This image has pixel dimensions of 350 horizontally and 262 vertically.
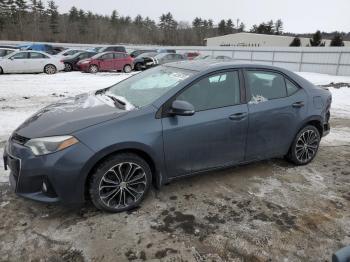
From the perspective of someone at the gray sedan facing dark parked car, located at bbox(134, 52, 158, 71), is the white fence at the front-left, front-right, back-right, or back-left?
front-right

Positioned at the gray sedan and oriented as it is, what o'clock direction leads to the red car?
The red car is roughly at 4 o'clock from the gray sedan.

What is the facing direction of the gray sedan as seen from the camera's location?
facing the viewer and to the left of the viewer

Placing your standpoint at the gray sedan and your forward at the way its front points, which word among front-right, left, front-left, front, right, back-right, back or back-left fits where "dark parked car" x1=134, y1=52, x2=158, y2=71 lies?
back-right

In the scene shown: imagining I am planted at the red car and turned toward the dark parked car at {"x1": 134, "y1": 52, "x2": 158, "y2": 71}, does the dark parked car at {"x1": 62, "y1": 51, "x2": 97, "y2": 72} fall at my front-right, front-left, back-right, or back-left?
back-left

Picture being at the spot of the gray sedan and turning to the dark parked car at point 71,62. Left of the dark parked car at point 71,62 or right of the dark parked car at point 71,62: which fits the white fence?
right

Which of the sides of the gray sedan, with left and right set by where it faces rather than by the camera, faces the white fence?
right

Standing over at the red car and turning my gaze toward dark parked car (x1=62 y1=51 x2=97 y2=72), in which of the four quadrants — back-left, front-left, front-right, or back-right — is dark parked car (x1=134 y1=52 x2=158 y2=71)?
back-right

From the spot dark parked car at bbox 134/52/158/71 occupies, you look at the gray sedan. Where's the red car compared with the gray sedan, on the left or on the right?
right

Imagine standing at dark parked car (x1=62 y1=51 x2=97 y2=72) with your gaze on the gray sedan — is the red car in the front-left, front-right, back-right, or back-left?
front-left

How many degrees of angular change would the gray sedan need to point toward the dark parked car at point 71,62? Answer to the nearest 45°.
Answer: approximately 135° to its right
